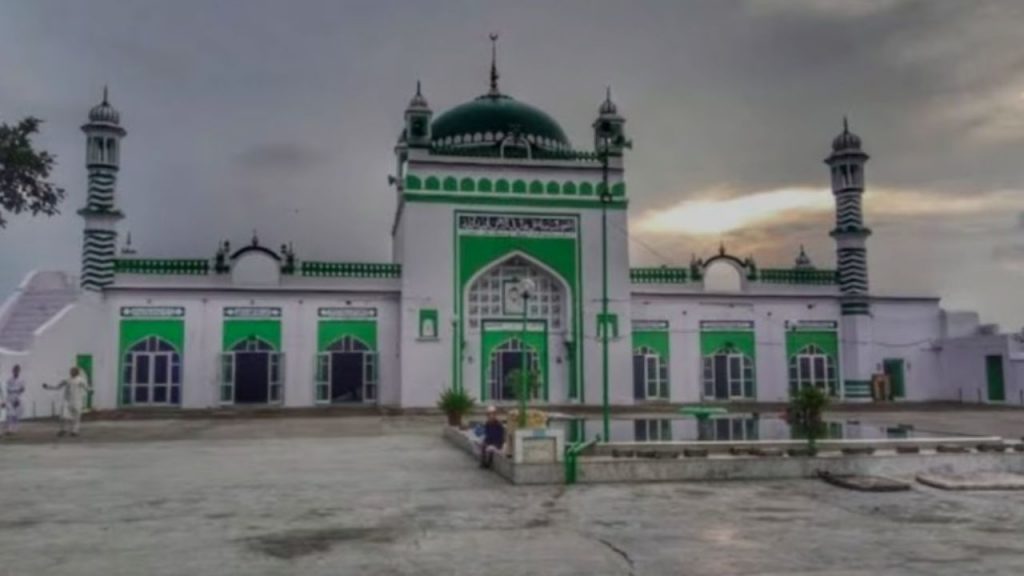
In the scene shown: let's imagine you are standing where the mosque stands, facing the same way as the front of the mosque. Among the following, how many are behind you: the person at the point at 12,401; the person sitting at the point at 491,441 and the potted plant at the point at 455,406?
0

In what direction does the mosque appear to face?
toward the camera

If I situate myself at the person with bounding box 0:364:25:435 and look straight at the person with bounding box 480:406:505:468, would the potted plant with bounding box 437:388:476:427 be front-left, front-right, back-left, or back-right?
front-left

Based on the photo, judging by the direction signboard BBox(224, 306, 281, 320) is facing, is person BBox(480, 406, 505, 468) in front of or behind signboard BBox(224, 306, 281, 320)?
in front

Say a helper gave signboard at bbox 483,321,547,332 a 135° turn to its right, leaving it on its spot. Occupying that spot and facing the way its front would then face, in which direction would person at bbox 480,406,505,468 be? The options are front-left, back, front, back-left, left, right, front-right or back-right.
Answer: back-left

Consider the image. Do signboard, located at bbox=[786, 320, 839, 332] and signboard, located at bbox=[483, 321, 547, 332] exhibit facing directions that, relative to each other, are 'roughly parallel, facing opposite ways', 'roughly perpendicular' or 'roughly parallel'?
roughly parallel

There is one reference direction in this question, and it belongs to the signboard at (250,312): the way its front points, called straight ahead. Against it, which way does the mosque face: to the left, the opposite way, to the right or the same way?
the same way

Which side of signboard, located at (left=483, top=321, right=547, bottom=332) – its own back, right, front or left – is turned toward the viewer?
front

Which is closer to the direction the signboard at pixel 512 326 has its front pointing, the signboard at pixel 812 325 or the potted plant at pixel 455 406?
the potted plant

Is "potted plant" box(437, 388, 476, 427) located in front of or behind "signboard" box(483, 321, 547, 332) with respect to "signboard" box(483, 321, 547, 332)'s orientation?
in front

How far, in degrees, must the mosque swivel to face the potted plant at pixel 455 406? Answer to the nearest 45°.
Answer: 0° — it already faces it

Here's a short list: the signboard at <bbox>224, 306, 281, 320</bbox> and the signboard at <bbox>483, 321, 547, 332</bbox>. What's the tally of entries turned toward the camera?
2

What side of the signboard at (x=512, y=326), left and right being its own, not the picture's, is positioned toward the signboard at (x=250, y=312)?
right
